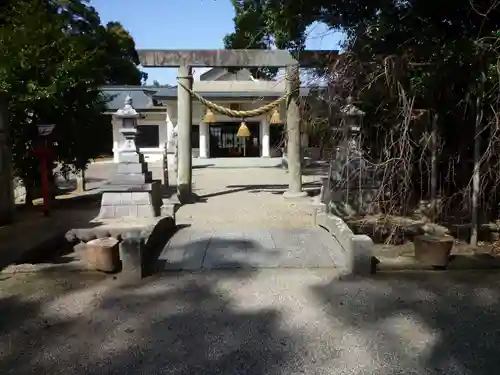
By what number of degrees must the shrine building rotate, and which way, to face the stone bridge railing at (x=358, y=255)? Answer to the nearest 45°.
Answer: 0° — it already faces it

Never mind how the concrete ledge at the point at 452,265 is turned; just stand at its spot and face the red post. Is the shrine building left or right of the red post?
right

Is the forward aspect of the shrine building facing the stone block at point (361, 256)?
yes

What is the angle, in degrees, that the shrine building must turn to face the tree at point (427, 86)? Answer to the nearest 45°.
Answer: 0° — it already faces it

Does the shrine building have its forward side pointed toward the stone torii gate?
yes

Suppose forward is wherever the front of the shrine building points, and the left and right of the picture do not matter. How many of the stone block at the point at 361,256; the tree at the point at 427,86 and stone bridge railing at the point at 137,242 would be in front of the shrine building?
3

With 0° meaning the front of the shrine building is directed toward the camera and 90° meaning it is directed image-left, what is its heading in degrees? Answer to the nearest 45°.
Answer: approximately 0°

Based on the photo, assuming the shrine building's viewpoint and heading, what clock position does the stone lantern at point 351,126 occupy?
The stone lantern is roughly at 12 o'clock from the shrine building.

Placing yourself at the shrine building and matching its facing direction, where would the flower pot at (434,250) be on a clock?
The flower pot is roughly at 12 o'clock from the shrine building.

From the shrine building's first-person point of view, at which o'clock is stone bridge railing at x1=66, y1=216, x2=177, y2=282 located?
The stone bridge railing is roughly at 12 o'clock from the shrine building.

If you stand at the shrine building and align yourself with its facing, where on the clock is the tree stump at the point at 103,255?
The tree stump is roughly at 12 o'clock from the shrine building.

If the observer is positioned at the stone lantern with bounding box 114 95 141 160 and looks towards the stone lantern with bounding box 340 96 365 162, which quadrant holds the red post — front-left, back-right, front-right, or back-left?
back-right
